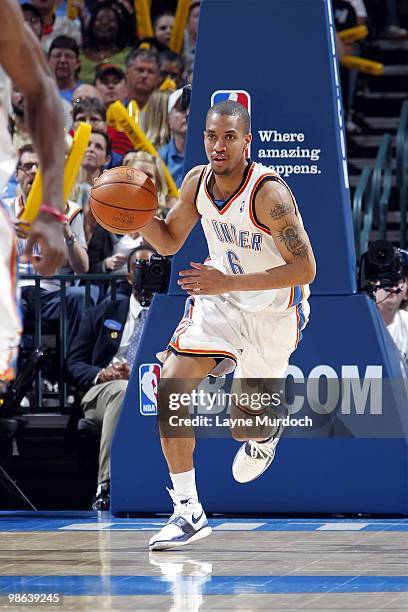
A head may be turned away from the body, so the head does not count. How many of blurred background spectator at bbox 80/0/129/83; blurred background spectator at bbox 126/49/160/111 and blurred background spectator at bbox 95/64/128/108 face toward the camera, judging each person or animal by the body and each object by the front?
3

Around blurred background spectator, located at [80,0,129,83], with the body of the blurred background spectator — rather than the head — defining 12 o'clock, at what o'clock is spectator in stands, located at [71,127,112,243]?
The spectator in stands is roughly at 12 o'clock from the blurred background spectator.

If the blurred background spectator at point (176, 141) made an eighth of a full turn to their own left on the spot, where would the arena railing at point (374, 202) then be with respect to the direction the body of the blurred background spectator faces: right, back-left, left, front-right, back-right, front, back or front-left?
front

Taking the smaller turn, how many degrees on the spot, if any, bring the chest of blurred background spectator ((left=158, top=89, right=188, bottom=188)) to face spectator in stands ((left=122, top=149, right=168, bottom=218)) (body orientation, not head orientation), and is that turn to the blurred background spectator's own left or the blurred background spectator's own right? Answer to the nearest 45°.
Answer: approximately 45° to the blurred background spectator's own right

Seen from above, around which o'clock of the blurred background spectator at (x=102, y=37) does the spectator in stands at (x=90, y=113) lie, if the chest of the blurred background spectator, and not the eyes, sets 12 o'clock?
The spectator in stands is roughly at 12 o'clock from the blurred background spectator.

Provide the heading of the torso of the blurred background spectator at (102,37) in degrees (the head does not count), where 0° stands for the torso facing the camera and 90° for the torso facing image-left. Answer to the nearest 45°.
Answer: approximately 0°

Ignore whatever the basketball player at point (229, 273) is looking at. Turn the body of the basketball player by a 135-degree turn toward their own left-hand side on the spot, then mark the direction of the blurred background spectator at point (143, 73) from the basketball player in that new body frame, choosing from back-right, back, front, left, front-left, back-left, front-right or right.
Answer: left
